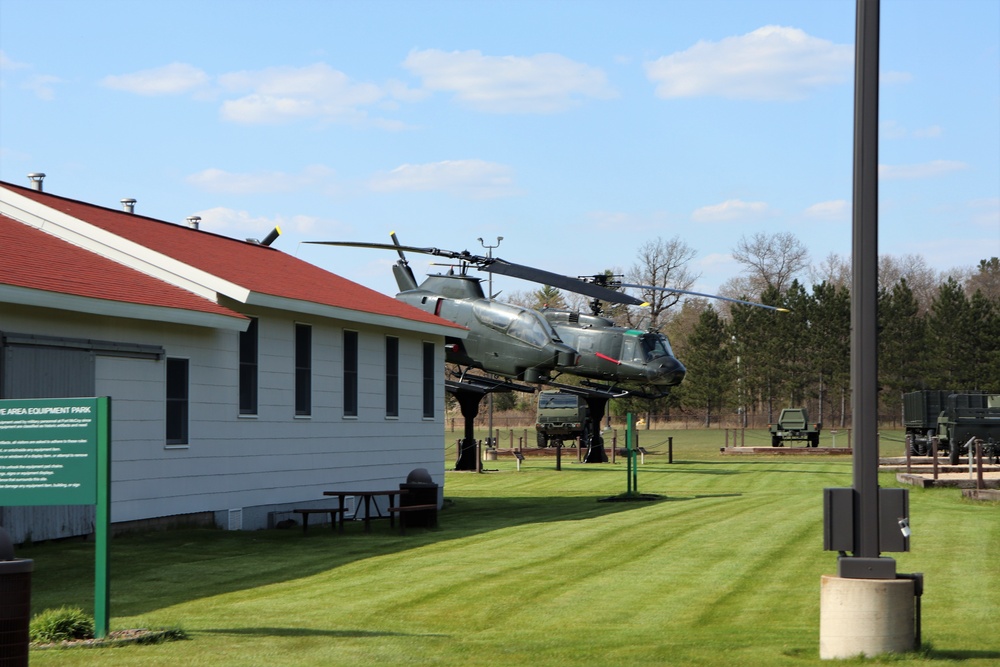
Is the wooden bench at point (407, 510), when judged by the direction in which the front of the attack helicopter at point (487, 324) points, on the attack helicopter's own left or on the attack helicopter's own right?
on the attack helicopter's own right

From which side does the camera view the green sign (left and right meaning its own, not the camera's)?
front

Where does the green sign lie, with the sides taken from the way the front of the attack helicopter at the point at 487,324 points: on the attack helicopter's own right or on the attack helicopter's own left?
on the attack helicopter's own right

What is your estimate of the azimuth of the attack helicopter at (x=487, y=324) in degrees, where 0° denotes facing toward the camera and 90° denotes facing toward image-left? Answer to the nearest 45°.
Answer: approximately 315°

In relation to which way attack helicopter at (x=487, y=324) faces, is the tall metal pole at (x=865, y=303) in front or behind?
in front

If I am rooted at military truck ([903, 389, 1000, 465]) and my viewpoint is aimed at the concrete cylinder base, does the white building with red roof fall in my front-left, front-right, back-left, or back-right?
front-right

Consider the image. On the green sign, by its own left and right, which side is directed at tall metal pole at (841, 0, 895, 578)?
left

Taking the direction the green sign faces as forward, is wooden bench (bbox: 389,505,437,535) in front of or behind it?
behind

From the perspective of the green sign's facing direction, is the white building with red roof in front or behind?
behind

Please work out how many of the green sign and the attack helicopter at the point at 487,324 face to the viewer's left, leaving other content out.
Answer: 0

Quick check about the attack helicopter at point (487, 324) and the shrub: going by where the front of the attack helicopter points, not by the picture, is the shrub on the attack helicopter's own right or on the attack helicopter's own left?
on the attack helicopter's own right

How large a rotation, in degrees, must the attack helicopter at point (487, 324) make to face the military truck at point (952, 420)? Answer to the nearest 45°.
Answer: approximately 45° to its left

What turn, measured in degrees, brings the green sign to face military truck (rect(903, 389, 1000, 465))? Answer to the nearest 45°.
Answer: approximately 135° to its left

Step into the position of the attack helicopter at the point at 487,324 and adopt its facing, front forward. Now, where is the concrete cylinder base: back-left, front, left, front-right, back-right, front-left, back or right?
front-right
